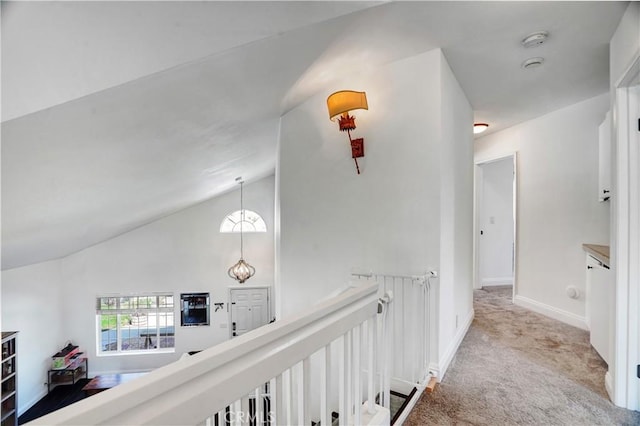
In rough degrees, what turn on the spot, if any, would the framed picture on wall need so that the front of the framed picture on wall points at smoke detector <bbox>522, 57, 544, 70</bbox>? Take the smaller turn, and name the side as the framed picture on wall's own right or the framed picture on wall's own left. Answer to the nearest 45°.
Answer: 0° — it already faces it

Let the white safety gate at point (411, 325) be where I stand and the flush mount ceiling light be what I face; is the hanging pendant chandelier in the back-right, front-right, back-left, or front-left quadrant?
front-left

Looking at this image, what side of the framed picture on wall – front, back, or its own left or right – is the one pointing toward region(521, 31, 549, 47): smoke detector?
front

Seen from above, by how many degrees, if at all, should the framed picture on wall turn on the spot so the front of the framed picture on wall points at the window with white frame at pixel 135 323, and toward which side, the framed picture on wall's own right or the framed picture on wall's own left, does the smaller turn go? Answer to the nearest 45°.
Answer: approximately 90° to the framed picture on wall's own right

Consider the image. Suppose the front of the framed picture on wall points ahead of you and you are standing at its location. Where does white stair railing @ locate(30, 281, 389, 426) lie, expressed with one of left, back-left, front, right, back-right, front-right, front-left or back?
front

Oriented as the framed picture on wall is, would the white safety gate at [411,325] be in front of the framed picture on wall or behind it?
in front

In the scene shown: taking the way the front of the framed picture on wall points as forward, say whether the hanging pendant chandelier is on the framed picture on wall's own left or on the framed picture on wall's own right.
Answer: on the framed picture on wall's own left

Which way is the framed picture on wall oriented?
toward the camera

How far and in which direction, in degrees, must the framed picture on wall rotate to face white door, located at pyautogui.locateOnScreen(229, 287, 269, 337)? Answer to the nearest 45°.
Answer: approximately 90° to its left

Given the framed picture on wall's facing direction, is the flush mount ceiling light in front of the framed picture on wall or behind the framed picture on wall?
in front
